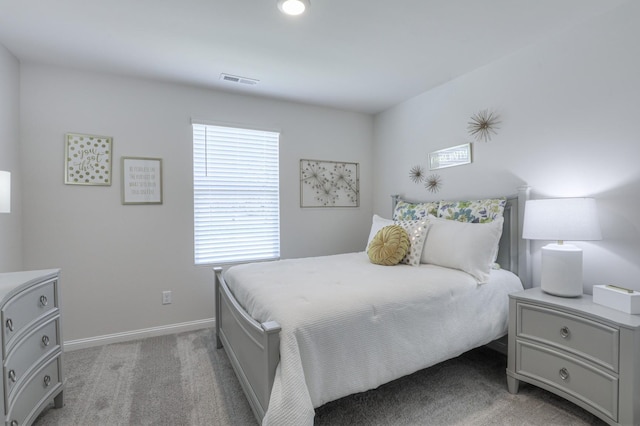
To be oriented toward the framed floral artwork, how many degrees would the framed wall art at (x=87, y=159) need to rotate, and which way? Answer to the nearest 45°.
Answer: approximately 90° to its left

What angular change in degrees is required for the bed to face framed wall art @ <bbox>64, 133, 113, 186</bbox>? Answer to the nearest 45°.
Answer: approximately 45° to its right

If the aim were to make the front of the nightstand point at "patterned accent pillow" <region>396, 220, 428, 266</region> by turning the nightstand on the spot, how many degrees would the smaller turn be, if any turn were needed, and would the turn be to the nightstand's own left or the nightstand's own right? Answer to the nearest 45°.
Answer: approximately 45° to the nightstand's own right

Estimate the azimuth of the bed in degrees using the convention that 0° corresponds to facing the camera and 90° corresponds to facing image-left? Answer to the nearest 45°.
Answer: approximately 45°

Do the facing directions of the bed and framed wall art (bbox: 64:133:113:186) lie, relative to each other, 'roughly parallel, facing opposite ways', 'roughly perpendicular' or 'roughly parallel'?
roughly perpendicular

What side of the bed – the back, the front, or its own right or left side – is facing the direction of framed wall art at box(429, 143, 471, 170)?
back

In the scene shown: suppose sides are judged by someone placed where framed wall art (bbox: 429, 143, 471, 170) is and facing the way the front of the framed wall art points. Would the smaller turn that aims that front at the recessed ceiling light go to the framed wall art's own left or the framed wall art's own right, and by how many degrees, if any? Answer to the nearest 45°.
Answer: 0° — it already faces it

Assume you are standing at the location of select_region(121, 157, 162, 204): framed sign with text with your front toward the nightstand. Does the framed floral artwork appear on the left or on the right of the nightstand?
left

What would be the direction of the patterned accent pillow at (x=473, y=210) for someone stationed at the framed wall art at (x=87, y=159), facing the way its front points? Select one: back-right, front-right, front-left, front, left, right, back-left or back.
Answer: front-left

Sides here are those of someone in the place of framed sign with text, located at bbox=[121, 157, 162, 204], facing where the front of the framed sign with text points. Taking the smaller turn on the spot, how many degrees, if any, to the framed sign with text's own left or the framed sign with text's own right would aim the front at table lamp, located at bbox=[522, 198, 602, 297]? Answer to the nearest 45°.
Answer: approximately 45° to the framed sign with text's own left

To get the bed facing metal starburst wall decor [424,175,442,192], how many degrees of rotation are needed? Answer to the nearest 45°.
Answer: approximately 180°

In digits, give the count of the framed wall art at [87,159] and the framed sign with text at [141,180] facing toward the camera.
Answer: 2
